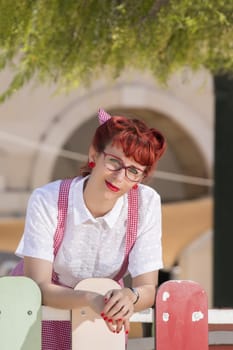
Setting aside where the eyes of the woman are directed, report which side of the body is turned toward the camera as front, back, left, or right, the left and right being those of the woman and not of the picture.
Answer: front

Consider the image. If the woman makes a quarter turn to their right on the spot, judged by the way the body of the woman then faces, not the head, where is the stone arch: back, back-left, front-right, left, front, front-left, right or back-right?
right
